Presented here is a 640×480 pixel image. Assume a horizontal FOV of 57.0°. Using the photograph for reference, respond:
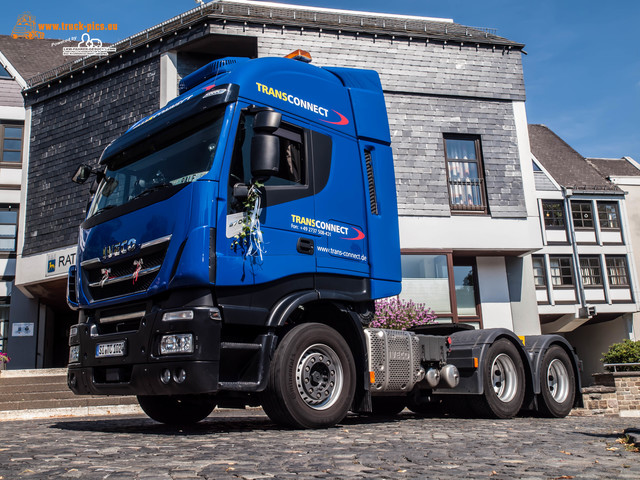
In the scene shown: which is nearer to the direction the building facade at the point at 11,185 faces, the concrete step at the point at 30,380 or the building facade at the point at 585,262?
the concrete step

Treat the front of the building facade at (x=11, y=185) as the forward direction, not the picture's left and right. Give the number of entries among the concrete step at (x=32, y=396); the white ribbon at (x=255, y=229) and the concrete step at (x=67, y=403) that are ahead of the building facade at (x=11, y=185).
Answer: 3

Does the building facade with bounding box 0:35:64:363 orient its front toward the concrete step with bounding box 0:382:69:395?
yes

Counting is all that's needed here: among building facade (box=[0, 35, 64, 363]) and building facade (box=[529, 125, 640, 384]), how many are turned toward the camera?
2

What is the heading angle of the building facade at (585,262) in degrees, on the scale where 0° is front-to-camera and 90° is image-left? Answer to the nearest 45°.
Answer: approximately 0°

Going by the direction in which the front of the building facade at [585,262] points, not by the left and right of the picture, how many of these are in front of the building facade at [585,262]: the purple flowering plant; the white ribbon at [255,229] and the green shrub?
3

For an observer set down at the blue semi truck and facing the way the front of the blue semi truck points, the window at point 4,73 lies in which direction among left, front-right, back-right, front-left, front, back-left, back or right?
right

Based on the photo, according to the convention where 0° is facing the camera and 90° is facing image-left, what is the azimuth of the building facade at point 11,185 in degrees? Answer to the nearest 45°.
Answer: approximately 0°

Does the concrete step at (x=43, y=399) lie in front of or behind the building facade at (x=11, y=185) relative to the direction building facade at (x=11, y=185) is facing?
in front

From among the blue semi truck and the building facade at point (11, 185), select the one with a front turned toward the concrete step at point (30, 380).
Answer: the building facade
